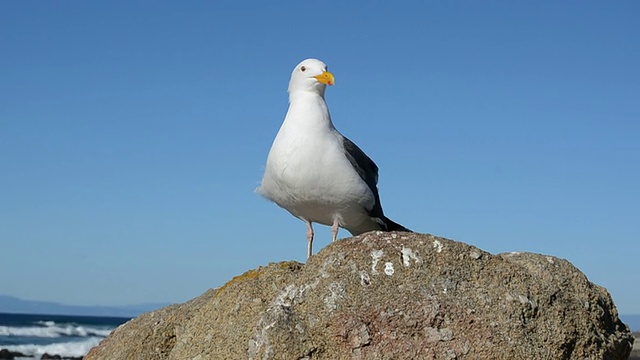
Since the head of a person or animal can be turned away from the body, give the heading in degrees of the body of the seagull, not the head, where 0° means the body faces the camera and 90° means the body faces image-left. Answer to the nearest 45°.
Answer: approximately 45°
